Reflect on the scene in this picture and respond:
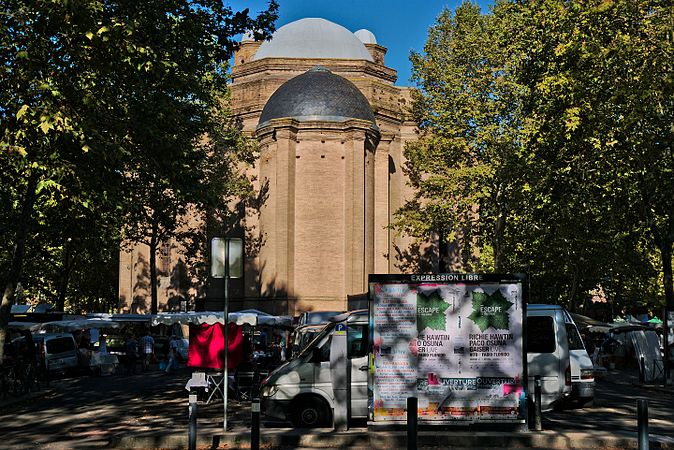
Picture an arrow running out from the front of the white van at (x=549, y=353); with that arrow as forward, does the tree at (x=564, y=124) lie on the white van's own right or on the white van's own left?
on the white van's own right

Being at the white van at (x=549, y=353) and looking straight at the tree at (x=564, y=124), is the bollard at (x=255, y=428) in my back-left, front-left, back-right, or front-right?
back-left

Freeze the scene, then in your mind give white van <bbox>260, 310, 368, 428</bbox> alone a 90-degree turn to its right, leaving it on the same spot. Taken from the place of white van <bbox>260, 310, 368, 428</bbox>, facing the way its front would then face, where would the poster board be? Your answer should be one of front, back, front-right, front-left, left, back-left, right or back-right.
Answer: back-right

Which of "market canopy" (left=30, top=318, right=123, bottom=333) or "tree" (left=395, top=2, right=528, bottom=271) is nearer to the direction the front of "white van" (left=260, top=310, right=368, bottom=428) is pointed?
the market canopy

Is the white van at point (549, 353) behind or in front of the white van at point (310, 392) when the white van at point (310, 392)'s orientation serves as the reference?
behind

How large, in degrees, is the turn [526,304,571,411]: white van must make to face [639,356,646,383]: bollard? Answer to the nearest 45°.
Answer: approximately 90° to its right

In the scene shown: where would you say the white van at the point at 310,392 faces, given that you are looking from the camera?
facing to the left of the viewer

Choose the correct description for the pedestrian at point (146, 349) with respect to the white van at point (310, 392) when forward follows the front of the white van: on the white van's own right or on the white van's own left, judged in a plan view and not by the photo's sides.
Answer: on the white van's own right
